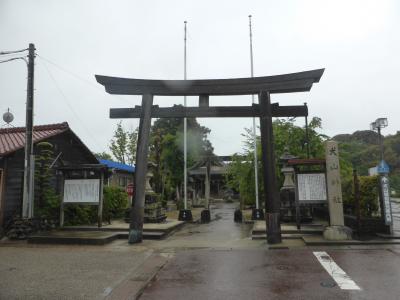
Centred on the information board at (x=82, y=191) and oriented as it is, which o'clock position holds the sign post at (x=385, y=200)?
The sign post is roughly at 10 o'clock from the information board.

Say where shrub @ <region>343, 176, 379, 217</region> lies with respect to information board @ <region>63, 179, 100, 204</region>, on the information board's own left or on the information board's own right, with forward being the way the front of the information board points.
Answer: on the information board's own left

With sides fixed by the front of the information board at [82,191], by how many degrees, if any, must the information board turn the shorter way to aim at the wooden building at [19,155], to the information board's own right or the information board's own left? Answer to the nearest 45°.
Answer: approximately 135° to the information board's own right

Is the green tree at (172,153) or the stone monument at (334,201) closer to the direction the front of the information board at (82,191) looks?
the stone monument

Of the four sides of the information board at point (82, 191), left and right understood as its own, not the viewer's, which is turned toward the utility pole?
right

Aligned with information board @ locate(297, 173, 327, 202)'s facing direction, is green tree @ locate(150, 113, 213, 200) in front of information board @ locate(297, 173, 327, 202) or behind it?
behind

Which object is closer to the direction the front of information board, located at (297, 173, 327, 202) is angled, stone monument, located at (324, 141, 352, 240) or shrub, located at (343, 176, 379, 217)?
the stone monument

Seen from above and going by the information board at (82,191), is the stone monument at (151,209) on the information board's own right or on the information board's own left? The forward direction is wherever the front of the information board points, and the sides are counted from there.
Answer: on the information board's own left

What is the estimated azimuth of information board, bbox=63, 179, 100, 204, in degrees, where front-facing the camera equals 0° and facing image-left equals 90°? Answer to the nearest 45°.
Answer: approximately 0°

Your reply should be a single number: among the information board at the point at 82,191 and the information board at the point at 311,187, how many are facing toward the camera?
2

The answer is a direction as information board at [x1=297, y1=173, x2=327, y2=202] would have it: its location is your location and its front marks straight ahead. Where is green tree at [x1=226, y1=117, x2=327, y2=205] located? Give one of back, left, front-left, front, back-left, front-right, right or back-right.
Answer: back
